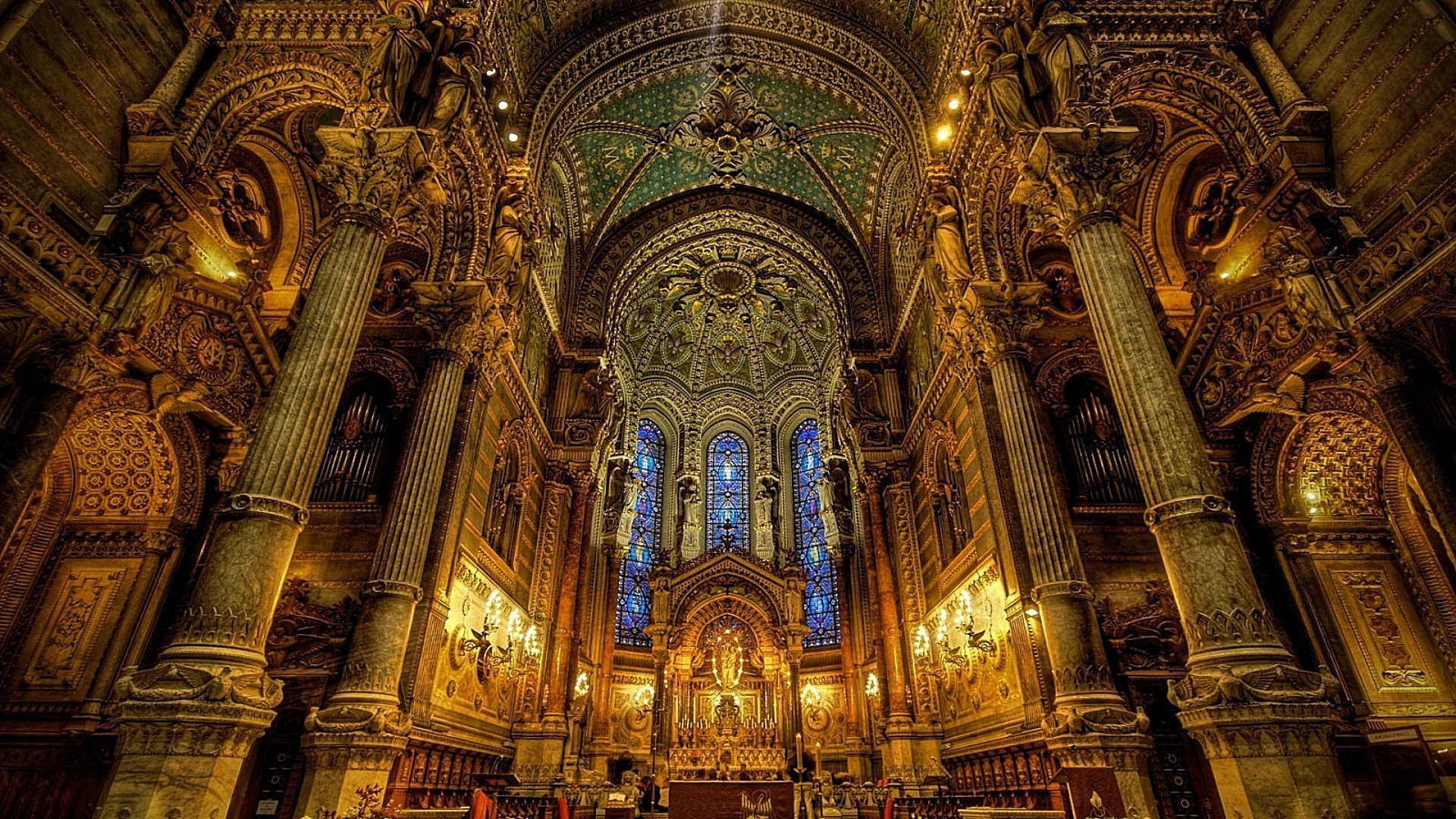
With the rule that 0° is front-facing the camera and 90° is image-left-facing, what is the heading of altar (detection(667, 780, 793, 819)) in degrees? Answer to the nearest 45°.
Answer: approximately 0°

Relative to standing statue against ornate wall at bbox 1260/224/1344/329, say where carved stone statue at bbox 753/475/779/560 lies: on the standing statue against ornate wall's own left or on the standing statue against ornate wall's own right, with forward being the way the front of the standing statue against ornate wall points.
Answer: on the standing statue against ornate wall's own right

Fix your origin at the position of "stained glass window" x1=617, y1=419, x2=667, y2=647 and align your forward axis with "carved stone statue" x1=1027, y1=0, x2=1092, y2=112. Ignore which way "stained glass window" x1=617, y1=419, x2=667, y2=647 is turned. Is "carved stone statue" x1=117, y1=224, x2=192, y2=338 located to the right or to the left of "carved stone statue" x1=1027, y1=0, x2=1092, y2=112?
right

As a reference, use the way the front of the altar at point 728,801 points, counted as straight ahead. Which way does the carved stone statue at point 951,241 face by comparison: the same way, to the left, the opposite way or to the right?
to the right

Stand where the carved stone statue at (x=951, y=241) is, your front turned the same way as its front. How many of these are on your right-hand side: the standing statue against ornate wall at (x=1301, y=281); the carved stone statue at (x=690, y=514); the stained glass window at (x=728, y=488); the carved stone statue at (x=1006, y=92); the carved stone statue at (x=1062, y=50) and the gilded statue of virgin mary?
3

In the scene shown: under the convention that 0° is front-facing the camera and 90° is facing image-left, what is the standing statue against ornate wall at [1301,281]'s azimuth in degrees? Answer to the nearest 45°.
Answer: approximately 45°

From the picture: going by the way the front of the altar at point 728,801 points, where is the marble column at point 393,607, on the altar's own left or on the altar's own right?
on the altar's own right

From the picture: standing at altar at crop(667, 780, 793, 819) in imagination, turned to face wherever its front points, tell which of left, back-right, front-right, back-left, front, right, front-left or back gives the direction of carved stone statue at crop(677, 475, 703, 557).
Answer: back

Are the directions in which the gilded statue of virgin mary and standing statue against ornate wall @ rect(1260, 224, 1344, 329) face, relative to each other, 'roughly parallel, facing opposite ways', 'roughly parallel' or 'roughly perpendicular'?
roughly perpendicular

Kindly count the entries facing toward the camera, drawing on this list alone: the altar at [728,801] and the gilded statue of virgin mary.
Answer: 2

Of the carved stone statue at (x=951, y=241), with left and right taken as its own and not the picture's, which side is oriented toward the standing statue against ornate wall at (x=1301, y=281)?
left
